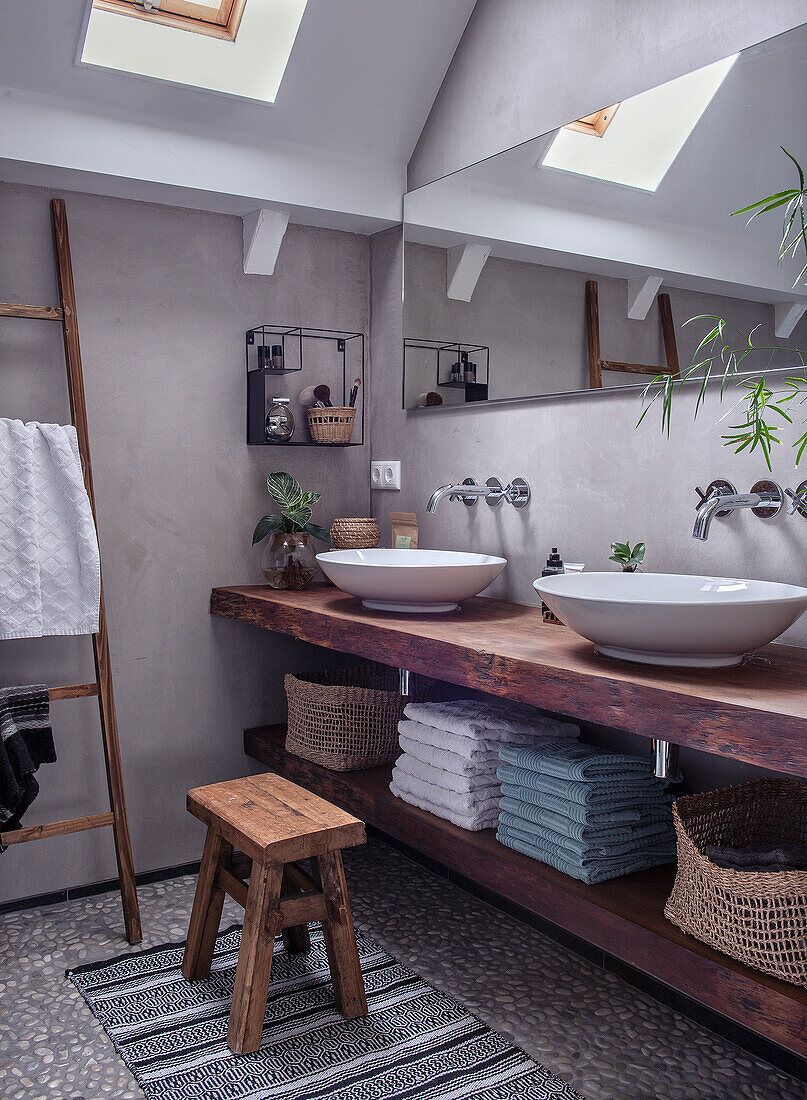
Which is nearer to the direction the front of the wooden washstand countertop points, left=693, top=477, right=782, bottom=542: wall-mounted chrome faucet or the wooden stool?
the wooden stool

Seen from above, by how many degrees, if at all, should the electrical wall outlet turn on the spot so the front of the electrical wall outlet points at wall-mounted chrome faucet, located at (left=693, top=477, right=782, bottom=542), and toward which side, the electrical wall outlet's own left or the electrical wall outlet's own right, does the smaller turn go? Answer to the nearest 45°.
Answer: approximately 90° to the electrical wall outlet's own left

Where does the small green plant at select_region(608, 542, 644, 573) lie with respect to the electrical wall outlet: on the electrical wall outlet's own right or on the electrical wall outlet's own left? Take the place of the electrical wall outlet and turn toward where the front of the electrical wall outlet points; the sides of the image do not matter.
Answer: on the electrical wall outlet's own left
